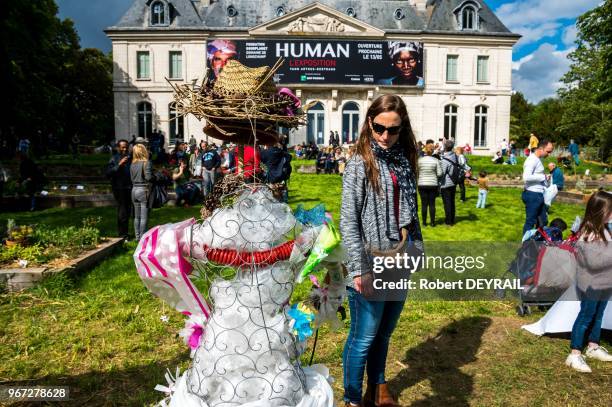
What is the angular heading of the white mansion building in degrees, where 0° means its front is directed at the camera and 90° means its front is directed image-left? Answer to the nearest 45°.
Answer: approximately 0°

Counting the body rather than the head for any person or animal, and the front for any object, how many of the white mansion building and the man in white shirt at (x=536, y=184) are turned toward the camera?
1

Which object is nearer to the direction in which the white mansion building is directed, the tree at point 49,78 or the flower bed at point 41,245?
the flower bed

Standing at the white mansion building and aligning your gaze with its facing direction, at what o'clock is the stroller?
The stroller is roughly at 12 o'clock from the white mansion building.

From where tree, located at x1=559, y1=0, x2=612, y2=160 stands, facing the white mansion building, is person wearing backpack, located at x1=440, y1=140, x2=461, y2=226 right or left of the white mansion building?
left

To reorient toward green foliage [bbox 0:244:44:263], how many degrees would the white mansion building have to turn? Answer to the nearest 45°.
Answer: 0° — it already faces it

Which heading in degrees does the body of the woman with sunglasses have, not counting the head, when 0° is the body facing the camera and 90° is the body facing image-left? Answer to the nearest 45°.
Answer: approximately 315°

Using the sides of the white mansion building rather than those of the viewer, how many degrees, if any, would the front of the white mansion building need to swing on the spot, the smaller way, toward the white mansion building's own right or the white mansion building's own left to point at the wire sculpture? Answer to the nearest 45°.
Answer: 0° — it already faces it
